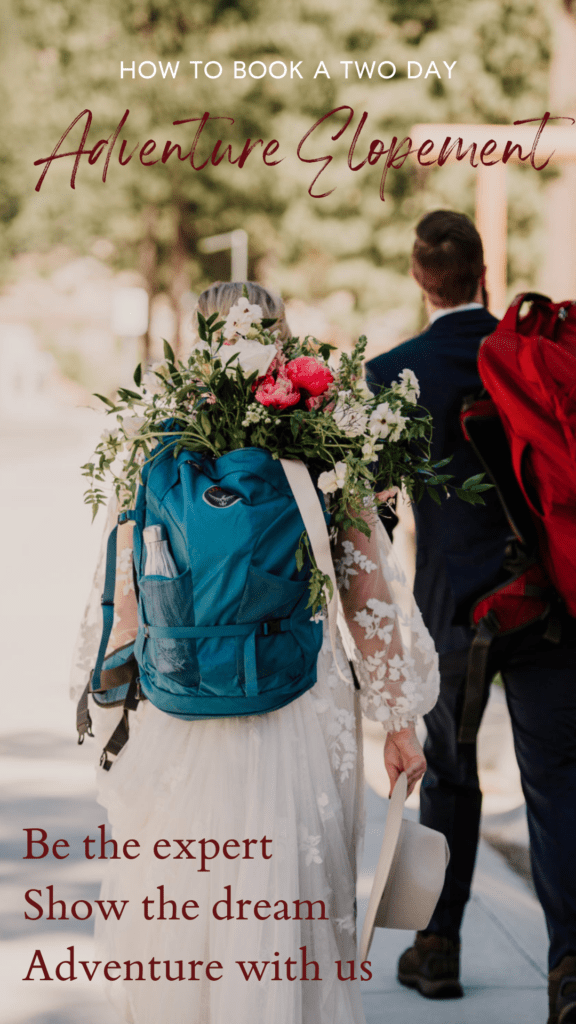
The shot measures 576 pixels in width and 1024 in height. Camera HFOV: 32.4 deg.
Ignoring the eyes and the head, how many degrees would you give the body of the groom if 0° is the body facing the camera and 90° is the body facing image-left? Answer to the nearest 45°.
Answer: approximately 180°

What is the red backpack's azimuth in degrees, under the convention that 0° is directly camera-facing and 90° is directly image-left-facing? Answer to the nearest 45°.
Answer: approximately 315°

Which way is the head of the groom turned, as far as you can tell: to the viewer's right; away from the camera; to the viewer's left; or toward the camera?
away from the camera

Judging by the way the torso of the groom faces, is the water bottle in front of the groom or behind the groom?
behind

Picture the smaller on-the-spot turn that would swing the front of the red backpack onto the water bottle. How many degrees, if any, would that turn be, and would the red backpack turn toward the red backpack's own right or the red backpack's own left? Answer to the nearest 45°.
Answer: approximately 90° to the red backpack's own right
